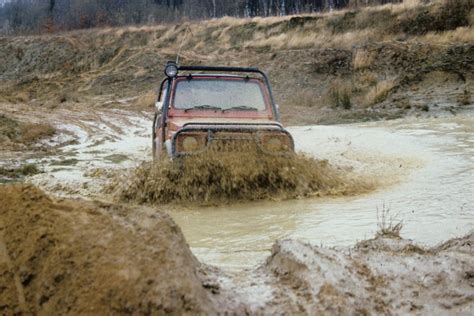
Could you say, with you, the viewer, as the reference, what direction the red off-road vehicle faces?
facing the viewer
